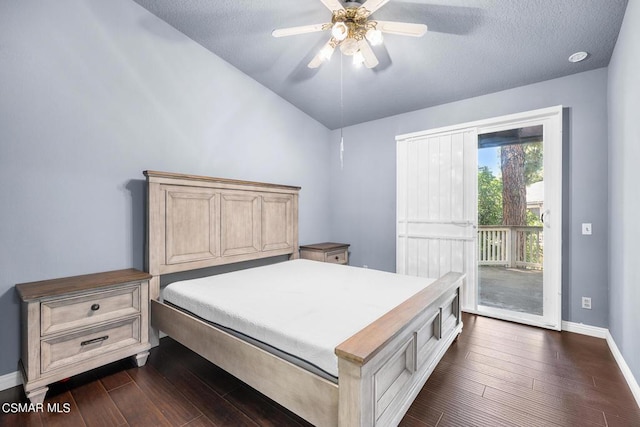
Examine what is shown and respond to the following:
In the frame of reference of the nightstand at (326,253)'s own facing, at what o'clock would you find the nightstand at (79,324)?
the nightstand at (79,324) is roughly at 3 o'clock from the nightstand at (326,253).

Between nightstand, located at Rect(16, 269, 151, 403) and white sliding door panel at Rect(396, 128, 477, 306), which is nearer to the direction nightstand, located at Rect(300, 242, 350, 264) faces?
the white sliding door panel

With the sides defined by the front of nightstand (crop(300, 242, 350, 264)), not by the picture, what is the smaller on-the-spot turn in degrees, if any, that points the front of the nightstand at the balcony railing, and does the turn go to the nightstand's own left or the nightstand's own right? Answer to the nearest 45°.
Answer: approximately 45° to the nightstand's own left

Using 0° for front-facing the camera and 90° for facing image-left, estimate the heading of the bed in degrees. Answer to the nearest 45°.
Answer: approximately 315°
